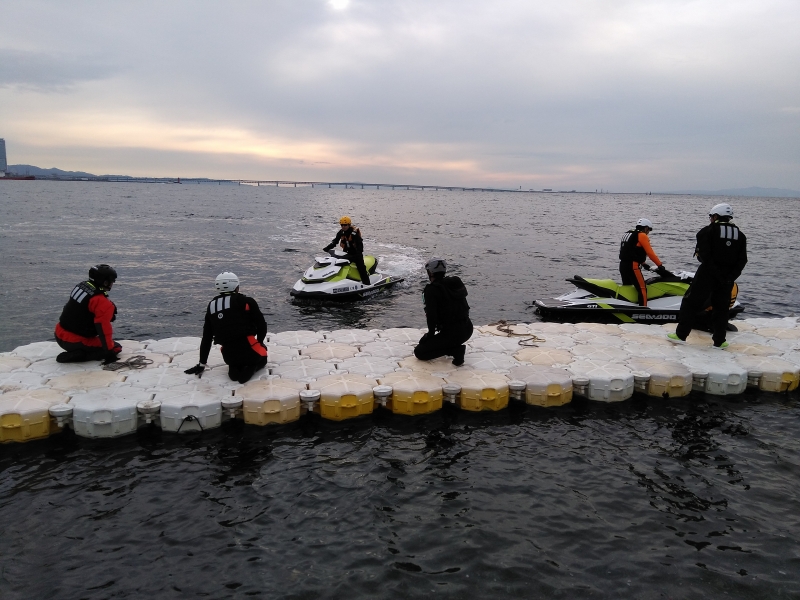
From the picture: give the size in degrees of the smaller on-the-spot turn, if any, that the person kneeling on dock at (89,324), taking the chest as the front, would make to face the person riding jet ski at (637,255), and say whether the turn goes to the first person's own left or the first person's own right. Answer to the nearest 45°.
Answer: approximately 45° to the first person's own right

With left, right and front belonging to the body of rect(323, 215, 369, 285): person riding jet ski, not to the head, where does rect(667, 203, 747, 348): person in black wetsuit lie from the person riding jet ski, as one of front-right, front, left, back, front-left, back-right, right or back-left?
left

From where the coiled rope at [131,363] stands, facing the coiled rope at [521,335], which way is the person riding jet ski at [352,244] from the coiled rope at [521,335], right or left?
left

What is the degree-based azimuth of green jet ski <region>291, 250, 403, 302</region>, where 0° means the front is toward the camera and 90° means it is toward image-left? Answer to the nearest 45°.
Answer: approximately 45°

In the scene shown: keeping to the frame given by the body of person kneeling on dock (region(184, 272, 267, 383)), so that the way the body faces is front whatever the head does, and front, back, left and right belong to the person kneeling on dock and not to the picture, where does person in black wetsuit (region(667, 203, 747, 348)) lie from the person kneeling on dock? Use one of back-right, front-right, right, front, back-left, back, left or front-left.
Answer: front-right

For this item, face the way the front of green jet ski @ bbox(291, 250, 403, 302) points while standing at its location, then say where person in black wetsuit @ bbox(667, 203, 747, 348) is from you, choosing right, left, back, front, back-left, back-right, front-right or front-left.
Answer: left

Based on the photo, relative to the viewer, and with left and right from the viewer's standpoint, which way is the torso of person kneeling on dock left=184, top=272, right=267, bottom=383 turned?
facing away from the viewer and to the right of the viewer

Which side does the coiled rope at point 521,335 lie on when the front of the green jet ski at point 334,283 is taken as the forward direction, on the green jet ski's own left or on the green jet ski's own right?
on the green jet ski's own left

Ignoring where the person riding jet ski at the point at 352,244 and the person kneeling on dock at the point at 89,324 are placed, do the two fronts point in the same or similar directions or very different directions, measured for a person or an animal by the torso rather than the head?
very different directions

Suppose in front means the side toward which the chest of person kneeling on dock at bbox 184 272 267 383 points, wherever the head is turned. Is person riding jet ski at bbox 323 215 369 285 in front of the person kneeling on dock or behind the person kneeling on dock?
in front
